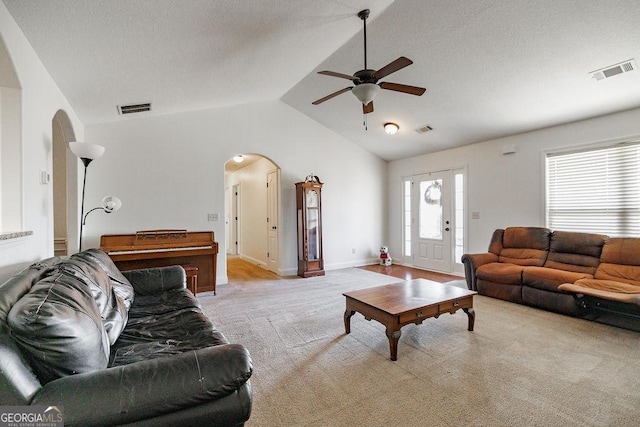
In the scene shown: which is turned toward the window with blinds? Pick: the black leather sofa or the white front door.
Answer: the black leather sofa

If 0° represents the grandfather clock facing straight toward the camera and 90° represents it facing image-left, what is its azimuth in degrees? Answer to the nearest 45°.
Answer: approximately 315°

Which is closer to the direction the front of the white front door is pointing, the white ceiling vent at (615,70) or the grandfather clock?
the grandfather clock

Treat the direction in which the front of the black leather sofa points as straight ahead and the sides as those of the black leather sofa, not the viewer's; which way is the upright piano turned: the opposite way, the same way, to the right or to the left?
to the right

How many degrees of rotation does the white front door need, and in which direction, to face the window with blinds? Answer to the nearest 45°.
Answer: approximately 90° to its left

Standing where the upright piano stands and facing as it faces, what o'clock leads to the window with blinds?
The window with blinds is roughly at 10 o'clock from the upright piano.

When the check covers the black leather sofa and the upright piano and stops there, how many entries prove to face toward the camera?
1

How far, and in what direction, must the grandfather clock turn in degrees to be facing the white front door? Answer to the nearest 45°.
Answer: approximately 45° to its left

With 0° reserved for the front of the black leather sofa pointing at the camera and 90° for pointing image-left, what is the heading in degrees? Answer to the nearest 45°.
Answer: approximately 270°
